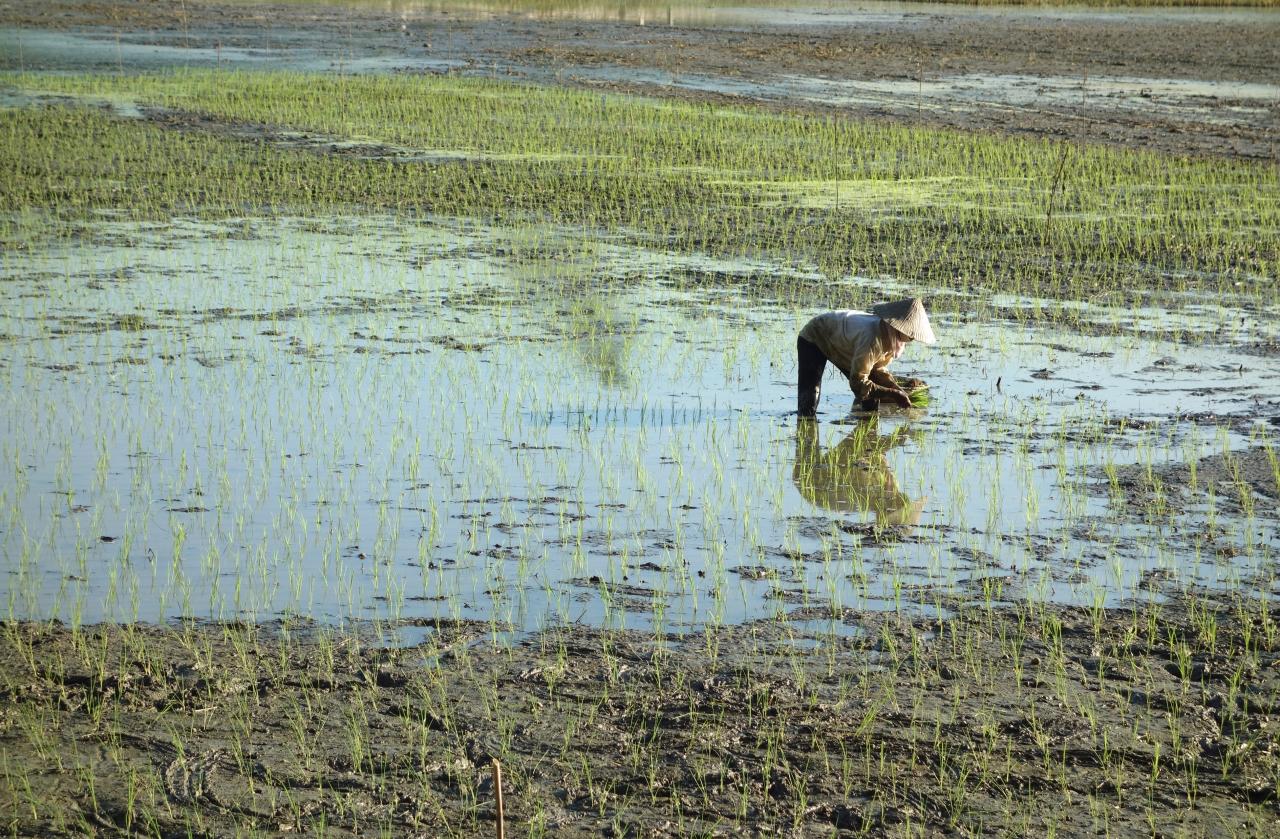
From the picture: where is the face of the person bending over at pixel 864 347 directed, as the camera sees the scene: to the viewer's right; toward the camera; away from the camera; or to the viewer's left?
to the viewer's right

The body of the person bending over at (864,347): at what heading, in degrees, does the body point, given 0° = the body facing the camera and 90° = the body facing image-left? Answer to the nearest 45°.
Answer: approximately 270°
